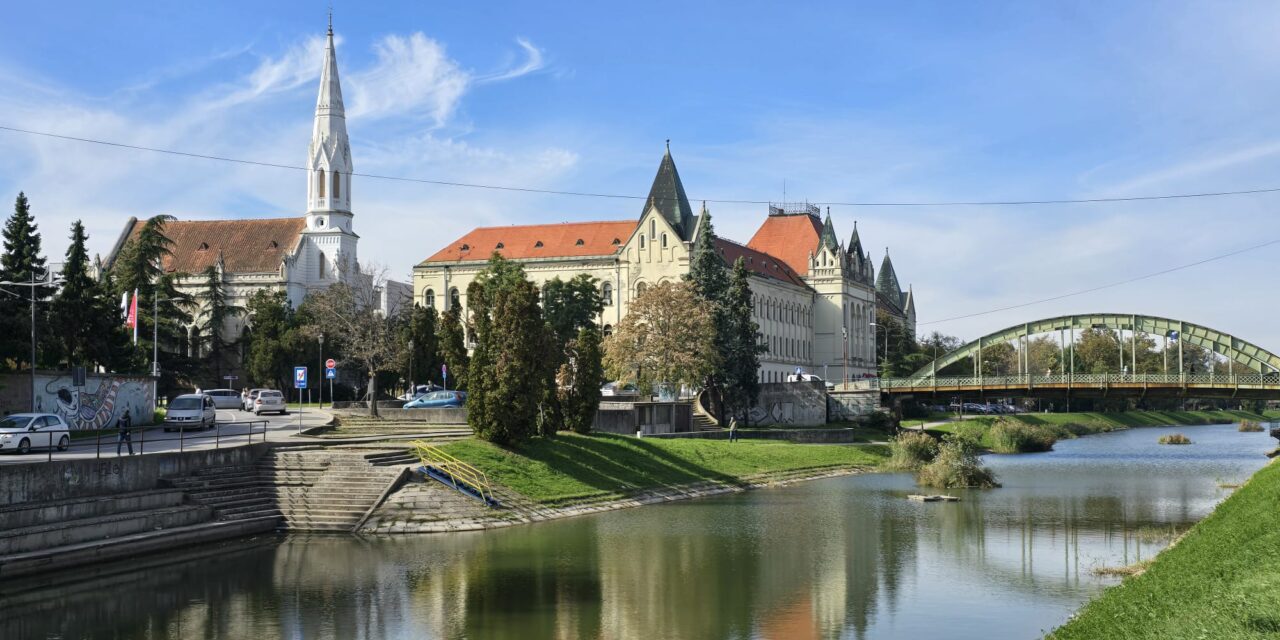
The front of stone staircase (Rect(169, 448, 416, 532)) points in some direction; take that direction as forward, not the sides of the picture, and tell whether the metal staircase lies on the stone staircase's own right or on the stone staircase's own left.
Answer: on the stone staircase's own left

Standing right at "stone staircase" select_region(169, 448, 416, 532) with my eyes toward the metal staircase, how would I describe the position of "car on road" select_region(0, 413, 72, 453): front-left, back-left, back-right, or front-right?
back-left

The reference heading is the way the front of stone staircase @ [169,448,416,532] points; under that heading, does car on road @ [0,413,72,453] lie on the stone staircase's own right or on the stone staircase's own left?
on the stone staircase's own right

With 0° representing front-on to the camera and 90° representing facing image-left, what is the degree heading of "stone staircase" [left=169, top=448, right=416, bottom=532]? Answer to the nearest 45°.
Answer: approximately 0°
